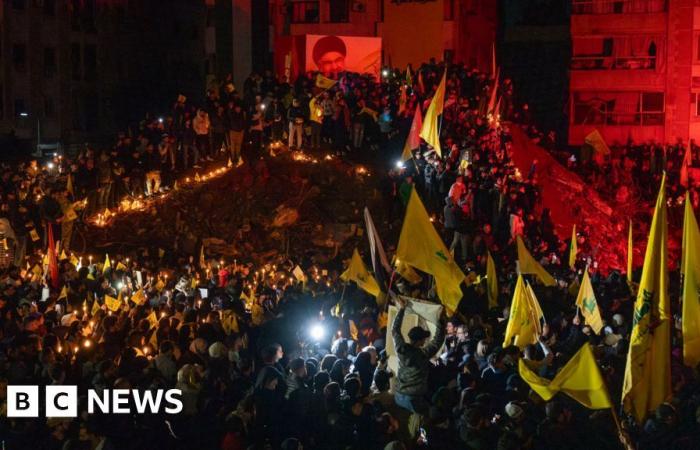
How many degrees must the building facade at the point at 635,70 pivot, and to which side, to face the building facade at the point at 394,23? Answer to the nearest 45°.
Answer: approximately 90° to its right

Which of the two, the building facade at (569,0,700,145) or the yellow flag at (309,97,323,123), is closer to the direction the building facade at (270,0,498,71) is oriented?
the yellow flag

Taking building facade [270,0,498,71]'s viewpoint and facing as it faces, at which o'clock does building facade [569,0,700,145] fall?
building facade [569,0,700,145] is roughly at 9 o'clock from building facade [270,0,498,71].

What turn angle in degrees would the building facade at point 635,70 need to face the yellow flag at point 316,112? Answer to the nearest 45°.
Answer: approximately 45° to its right

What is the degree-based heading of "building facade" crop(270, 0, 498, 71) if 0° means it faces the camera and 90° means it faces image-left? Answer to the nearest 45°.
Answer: approximately 0°

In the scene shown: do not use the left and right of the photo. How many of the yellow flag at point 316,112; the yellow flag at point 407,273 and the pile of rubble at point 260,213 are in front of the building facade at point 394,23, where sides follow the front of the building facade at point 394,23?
3

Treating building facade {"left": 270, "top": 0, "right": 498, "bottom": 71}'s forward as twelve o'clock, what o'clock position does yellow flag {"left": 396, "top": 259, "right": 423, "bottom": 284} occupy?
The yellow flag is roughly at 12 o'clock from the building facade.

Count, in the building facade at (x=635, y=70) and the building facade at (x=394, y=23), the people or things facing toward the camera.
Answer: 2

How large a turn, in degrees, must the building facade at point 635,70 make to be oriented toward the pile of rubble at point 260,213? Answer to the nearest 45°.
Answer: approximately 45° to its right
